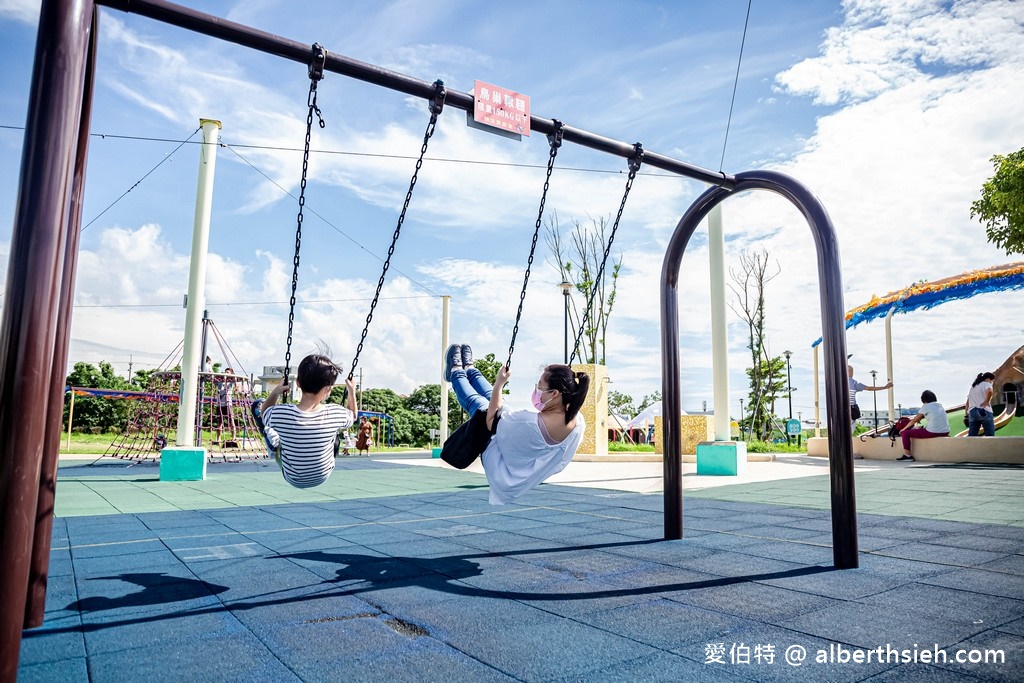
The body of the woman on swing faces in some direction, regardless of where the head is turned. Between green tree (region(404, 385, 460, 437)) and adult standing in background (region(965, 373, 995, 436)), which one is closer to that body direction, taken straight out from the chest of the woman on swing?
the green tree

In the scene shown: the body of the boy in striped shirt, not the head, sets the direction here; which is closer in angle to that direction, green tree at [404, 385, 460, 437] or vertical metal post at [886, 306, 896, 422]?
the green tree

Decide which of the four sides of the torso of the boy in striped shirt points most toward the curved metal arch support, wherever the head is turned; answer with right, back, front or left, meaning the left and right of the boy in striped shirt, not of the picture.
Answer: right

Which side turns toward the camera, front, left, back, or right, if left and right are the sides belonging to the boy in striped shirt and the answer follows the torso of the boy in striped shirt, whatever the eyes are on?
back

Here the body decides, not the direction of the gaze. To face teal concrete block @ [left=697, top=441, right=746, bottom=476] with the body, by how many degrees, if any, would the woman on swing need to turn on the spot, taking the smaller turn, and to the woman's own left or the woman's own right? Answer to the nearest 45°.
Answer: approximately 90° to the woman's own right

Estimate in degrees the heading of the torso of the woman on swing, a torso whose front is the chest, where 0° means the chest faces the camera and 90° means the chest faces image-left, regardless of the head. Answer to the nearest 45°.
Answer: approximately 135°

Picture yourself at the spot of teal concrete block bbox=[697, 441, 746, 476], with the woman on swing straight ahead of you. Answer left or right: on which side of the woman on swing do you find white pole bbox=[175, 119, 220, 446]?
right

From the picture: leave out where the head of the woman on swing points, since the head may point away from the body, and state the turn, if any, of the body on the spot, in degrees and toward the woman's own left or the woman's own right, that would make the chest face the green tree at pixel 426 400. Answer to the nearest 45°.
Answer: approximately 45° to the woman's own right

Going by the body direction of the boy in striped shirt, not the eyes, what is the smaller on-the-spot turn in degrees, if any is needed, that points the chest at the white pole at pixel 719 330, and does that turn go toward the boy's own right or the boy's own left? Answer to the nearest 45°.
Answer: approximately 45° to the boy's own right

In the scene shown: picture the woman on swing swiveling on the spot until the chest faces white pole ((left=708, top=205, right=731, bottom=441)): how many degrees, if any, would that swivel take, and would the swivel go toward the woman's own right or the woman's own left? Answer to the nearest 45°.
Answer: approximately 90° to the woman's own right

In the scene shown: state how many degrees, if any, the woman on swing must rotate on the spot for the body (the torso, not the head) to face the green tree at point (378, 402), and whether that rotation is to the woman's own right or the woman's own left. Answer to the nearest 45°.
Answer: approximately 45° to the woman's own right
